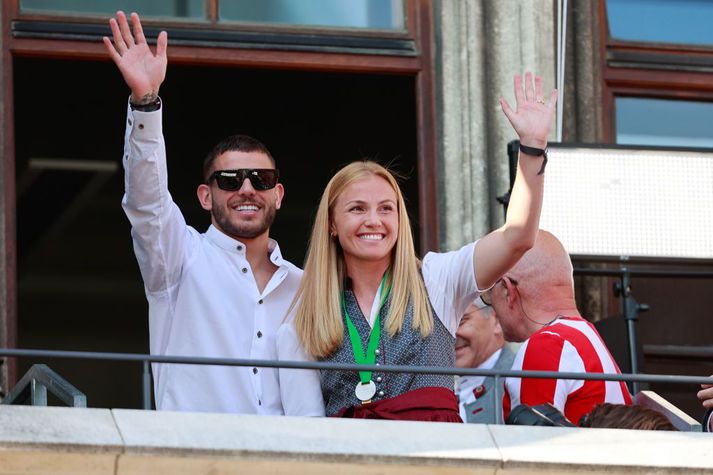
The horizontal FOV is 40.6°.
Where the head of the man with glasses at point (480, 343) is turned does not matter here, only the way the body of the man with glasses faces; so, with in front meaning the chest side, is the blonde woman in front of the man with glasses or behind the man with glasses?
in front

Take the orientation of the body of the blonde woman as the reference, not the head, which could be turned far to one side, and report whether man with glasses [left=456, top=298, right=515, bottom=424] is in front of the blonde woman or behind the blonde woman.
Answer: behind

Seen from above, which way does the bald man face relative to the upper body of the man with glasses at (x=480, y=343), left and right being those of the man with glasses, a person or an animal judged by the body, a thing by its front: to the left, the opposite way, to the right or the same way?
to the right

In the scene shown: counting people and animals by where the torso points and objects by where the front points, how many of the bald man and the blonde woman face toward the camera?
1

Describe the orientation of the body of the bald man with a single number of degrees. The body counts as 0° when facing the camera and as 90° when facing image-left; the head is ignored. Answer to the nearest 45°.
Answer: approximately 135°

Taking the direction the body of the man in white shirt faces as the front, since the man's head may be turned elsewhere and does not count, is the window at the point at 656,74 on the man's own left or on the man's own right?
on the man's own left

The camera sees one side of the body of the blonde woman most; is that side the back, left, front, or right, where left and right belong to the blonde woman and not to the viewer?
front
